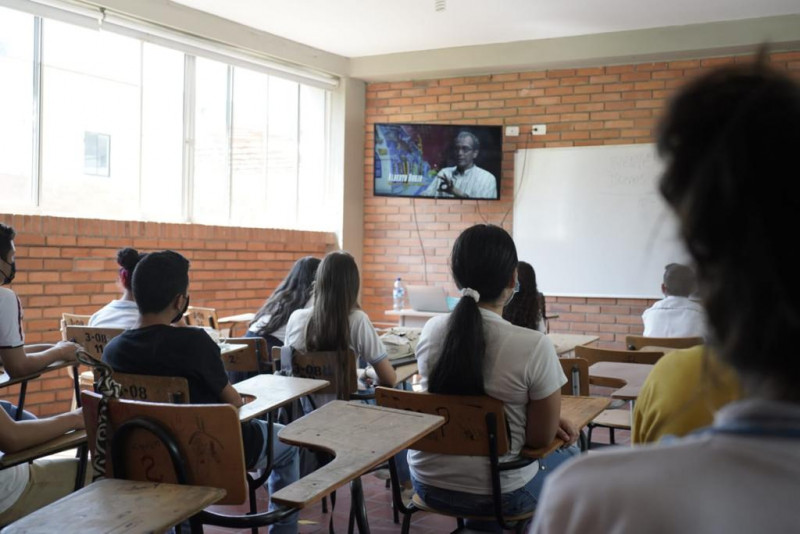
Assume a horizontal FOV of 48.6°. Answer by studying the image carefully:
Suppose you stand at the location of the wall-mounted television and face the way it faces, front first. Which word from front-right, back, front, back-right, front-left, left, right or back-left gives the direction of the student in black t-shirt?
front

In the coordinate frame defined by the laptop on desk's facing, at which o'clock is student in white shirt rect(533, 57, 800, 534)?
The student in white shirt is roughly at 6 o'clock from the laptop on desk.

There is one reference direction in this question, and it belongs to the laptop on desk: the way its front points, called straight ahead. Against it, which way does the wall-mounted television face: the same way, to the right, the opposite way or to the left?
the opposite way

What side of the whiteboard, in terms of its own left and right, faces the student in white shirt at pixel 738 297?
front

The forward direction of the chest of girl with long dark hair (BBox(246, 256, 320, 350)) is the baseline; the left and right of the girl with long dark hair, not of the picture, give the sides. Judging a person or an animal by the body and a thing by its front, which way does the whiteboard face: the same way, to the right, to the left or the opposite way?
the opposite way

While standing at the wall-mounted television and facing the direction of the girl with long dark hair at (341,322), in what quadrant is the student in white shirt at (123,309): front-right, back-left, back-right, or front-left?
front-right

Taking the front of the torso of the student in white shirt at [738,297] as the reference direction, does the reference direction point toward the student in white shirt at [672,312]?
yes

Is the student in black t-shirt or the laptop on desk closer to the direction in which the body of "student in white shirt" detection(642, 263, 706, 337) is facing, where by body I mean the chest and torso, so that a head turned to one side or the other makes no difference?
the laptop on desk

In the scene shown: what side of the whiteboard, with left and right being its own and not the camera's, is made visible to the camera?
front

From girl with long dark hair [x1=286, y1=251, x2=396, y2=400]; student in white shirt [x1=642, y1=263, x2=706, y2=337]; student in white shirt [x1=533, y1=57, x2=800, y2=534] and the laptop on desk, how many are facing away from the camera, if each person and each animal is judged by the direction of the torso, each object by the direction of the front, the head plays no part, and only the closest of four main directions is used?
4

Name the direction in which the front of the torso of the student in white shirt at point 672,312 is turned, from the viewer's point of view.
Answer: away from the camera

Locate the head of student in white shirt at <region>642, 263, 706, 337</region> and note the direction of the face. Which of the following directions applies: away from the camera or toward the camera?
away from the camera

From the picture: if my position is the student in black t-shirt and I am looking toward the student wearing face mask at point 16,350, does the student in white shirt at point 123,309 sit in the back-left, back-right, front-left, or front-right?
front-right

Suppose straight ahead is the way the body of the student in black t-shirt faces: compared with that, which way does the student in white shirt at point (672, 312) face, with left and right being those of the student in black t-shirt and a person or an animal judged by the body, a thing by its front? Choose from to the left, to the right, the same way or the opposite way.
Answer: the same way

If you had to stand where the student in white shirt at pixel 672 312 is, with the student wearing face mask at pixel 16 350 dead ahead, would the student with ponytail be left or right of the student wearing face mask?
left

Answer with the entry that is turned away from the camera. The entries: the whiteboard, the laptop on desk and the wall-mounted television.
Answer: the laptop on desk

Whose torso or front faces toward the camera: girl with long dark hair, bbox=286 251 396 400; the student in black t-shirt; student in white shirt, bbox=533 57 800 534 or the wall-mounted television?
the wall-mounted television

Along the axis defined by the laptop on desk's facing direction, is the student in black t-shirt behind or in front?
behind

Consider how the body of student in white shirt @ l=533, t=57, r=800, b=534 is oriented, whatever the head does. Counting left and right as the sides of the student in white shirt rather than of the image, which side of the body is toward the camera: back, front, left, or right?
back

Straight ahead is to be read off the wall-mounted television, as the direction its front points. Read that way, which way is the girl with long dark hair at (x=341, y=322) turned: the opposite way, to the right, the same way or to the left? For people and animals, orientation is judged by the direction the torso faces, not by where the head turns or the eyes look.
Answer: the opposite way
